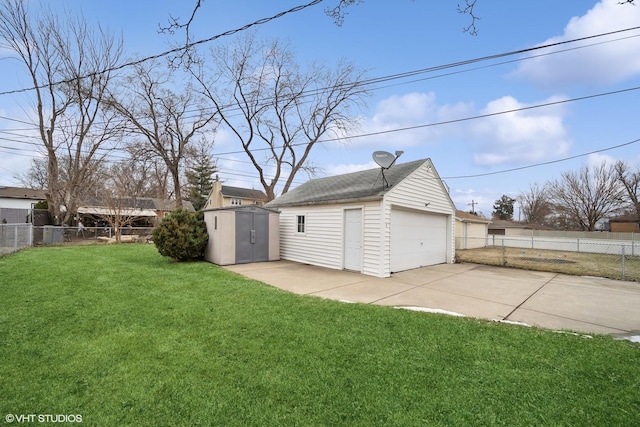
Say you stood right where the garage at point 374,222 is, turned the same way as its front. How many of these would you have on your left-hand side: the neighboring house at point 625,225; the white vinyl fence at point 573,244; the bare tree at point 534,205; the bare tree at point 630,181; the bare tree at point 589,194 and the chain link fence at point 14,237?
5

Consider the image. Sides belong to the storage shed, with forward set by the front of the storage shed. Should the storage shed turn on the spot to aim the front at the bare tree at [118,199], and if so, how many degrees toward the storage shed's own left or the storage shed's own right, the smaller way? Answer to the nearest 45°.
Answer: approximately 180°

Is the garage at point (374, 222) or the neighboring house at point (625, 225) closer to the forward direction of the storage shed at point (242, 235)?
the garage

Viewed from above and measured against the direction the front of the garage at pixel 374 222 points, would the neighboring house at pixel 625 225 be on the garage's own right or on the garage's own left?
on the garage's own left

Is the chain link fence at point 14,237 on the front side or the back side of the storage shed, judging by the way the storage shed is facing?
on the back side

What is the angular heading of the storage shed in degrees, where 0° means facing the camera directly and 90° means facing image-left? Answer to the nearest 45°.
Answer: approximately 315°

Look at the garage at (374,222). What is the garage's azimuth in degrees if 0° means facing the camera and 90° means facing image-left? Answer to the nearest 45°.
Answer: approximately 315°

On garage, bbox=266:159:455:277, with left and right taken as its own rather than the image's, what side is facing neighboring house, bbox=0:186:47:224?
back

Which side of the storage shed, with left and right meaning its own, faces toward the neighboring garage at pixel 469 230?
left

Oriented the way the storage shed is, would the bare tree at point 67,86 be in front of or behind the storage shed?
behind

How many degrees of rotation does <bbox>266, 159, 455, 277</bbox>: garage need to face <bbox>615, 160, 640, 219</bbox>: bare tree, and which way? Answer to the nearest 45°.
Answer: approximately 90° to its left
